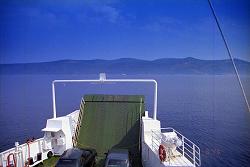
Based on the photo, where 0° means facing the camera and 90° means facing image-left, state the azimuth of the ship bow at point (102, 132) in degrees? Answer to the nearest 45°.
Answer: approximately 180°
